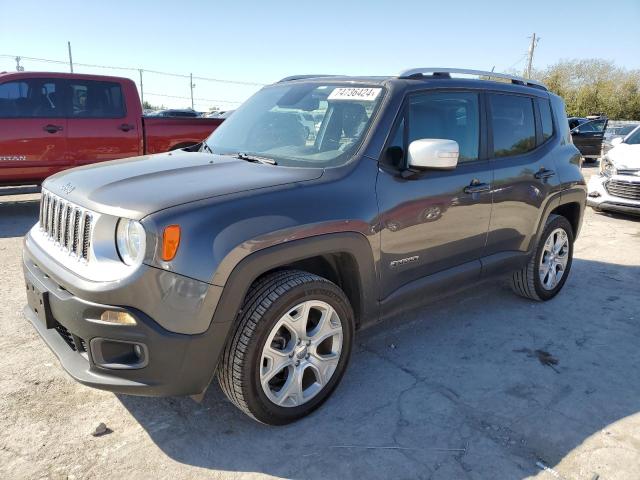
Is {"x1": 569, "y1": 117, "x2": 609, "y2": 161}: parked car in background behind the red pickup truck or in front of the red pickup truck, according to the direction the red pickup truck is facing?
behind

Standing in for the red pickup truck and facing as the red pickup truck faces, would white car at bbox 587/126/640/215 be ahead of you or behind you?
behind

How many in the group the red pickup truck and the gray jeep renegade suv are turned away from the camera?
0

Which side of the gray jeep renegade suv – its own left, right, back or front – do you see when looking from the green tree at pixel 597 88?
back

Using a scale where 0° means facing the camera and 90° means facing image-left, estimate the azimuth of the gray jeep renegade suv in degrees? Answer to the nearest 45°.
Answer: approximately 45°

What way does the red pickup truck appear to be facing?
to the viewer's left

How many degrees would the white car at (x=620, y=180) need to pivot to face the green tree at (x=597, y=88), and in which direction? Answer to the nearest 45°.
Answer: approximately 135° to its right

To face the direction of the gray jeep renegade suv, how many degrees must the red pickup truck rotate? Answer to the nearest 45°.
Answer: approximately 90° to its left

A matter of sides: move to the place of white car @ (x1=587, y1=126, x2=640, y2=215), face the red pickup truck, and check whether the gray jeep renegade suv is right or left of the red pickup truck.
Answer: left

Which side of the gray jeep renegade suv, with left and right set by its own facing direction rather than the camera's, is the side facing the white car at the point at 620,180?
back

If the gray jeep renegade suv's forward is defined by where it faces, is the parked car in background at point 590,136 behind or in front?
behind
